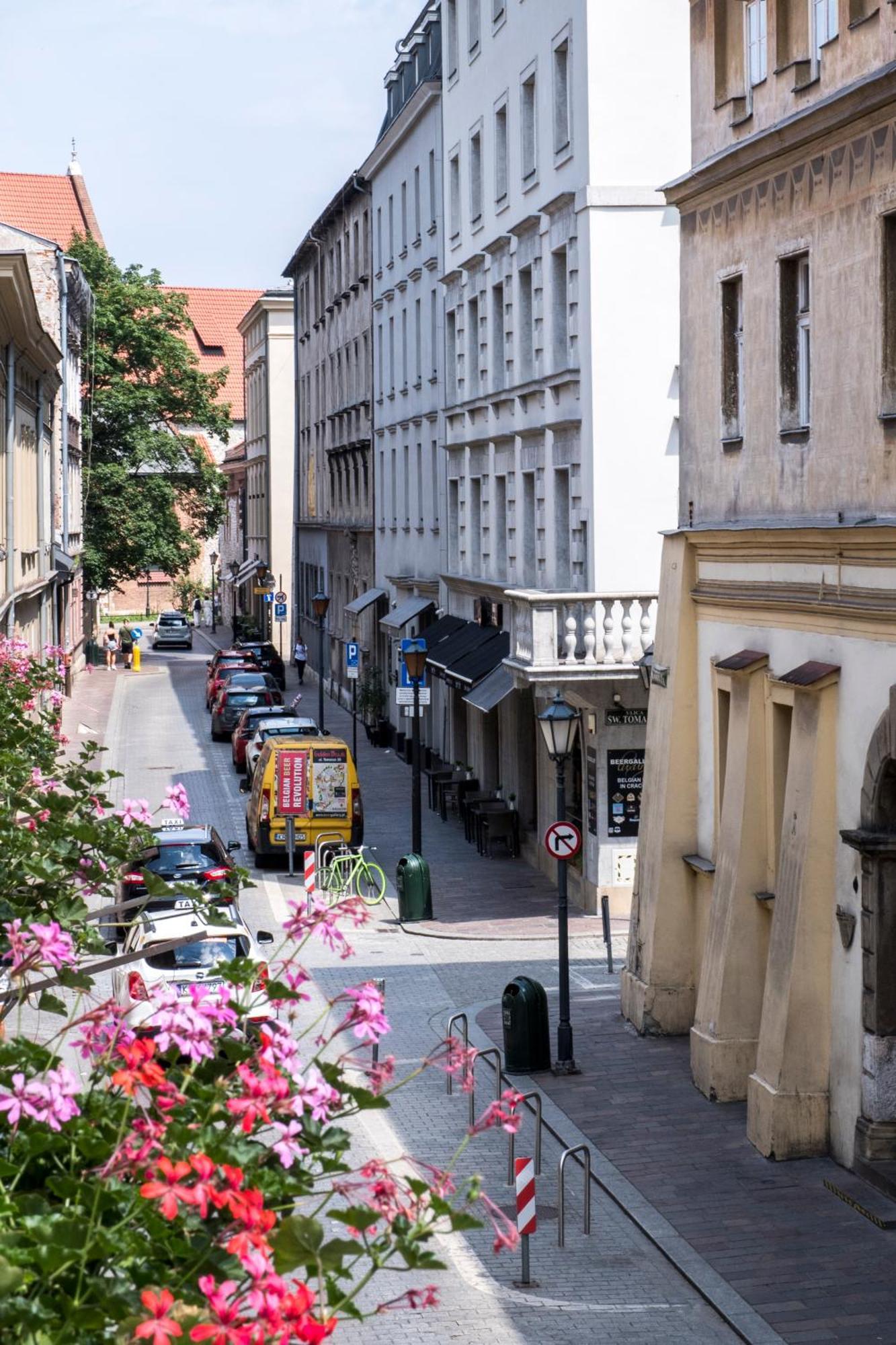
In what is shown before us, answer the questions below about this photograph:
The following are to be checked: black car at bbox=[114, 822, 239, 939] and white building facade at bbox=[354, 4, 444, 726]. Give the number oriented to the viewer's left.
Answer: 1

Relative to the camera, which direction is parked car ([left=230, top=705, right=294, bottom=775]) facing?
away from the camera

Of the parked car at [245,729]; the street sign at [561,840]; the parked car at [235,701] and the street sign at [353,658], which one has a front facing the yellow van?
the street sign at [353,658]

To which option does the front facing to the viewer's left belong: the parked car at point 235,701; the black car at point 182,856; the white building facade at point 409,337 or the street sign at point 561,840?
the white building facade

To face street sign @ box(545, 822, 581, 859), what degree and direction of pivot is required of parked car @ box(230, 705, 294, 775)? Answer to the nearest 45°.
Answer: approximately 180°

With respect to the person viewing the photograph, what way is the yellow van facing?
facing away from the viewer

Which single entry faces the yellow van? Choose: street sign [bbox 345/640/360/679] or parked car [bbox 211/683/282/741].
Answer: the street sign

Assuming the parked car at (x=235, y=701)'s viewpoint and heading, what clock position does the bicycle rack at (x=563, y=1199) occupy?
The bicycle rack is roughly at 6 o'clock from the parked car.

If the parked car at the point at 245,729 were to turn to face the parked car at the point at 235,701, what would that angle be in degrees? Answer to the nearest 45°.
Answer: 0° — it already faces it

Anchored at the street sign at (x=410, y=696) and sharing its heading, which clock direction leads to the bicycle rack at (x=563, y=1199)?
The bicycle rack is roughly at 12 o'clock from the street sign.

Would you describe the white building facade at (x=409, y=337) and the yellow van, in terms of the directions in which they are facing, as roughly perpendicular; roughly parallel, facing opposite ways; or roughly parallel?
roughly perpendicular

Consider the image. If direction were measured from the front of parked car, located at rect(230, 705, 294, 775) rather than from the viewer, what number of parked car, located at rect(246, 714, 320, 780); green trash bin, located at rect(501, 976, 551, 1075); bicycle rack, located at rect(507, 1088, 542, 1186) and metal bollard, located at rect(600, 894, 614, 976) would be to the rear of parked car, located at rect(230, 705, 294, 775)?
4

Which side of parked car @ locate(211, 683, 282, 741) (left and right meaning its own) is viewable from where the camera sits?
back

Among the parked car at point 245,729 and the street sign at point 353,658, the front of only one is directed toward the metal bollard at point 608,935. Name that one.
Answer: the street sign
